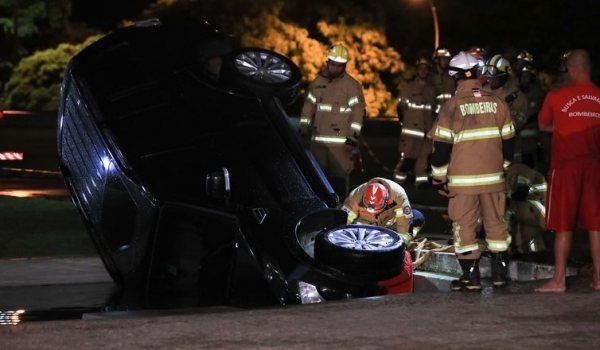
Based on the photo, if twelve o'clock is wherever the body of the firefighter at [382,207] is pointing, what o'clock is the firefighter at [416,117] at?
the firefighter at [416,117] is roughly at 6 o'clock from the firefighter at [382,207].

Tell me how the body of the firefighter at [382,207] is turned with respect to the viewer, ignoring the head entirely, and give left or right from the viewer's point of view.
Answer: facing the viewer

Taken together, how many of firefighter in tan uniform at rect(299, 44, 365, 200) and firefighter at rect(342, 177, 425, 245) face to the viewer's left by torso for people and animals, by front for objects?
0

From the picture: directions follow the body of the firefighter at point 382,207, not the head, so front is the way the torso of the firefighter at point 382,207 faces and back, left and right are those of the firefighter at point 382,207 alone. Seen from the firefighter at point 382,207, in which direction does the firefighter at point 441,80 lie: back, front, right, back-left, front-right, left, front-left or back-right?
back

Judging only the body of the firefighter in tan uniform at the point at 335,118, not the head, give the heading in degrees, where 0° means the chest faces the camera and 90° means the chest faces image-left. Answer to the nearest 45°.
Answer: approximately 0°
